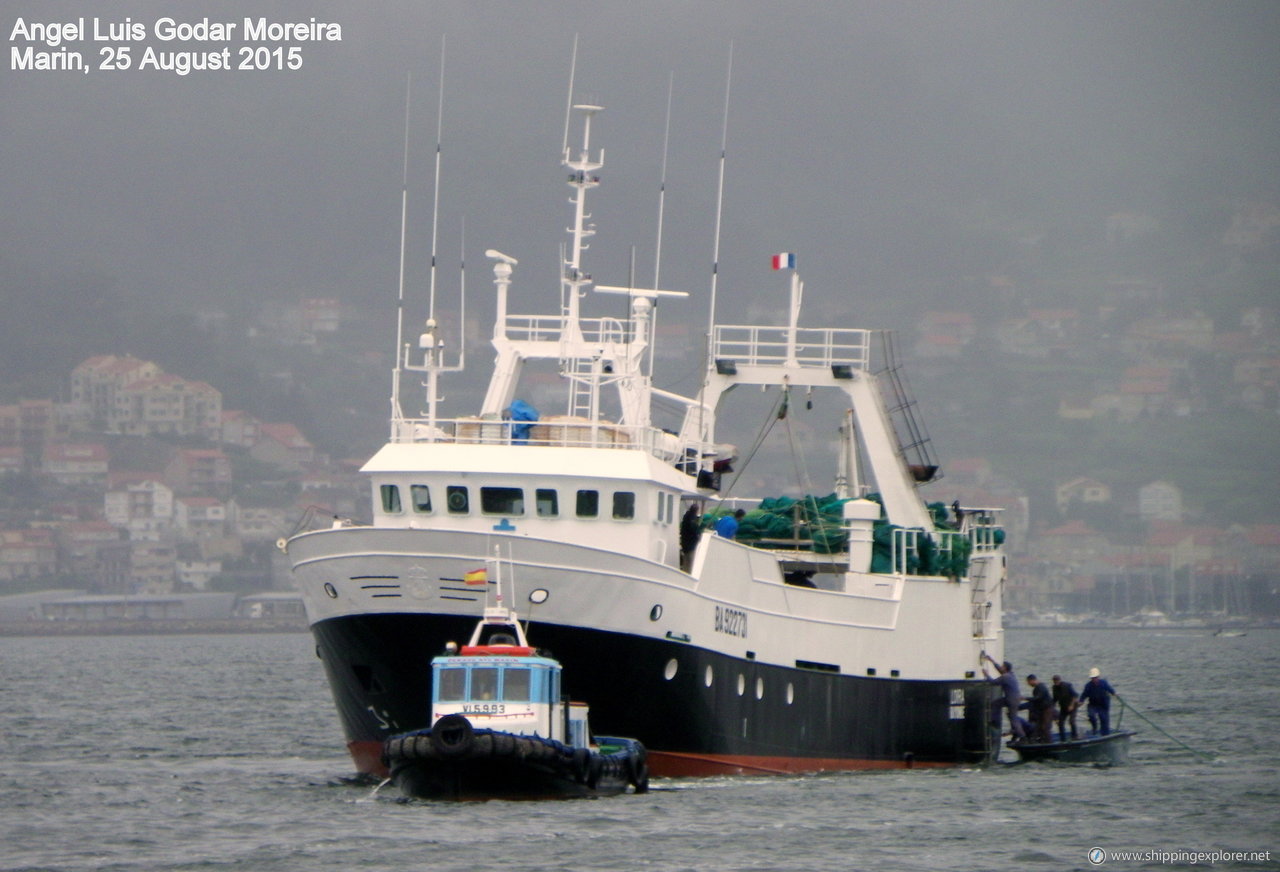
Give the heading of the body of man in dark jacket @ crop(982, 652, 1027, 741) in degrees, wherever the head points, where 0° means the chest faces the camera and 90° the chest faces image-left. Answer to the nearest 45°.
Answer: approximately 90°

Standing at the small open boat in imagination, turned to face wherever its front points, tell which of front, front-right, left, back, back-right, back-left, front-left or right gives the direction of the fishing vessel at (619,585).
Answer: back-right

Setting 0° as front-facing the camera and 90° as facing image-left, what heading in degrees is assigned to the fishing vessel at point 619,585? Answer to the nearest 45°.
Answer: approximately 45°

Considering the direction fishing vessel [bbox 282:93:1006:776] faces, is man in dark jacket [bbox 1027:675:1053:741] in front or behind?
behind

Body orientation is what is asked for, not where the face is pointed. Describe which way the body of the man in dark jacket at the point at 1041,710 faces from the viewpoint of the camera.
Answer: to the viewer's left

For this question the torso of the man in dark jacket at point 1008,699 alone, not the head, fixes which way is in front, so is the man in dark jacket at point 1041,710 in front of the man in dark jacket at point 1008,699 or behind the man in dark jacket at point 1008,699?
behind

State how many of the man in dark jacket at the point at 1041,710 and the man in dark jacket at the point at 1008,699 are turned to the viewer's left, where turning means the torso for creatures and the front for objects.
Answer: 2

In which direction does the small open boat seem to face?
to the viewer's right
